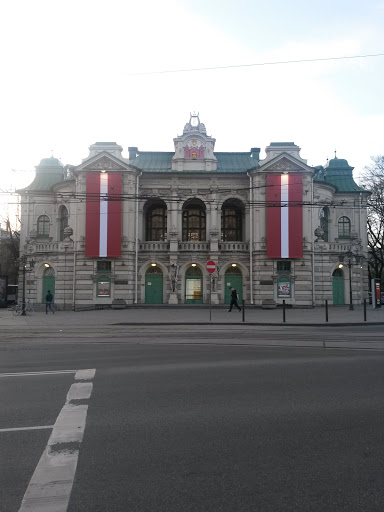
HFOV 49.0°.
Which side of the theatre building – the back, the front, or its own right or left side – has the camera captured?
front

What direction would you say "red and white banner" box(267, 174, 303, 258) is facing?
toward the camera

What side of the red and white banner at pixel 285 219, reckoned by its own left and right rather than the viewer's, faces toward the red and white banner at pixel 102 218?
right

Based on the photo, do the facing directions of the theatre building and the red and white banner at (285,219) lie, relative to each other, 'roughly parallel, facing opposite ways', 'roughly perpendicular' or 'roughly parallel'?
roughly parallel
